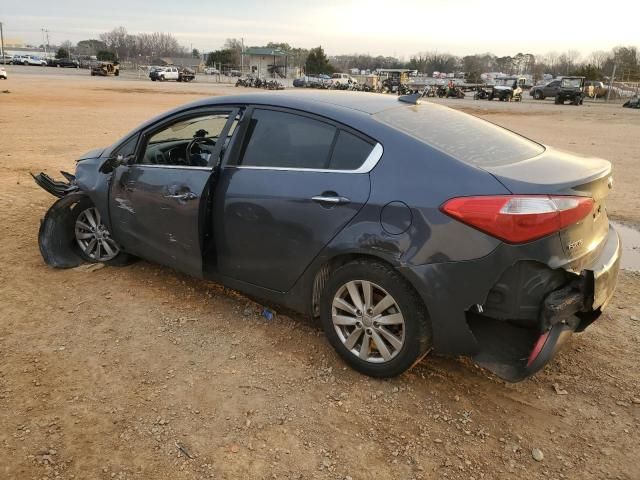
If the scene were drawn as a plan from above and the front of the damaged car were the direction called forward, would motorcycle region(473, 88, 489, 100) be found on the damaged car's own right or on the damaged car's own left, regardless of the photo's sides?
on the damaged car's own right

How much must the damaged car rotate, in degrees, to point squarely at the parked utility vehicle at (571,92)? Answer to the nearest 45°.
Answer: approximately 90° to its right

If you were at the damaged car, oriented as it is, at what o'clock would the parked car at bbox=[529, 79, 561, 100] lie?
The parked car is roughly at 2 o'clock from the damaged car.

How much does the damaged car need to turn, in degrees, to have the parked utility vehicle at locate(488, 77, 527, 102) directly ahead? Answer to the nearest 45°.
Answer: approximately 45° to its right

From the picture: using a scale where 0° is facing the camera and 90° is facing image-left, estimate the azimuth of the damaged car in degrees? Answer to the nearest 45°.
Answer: approximately 135°
